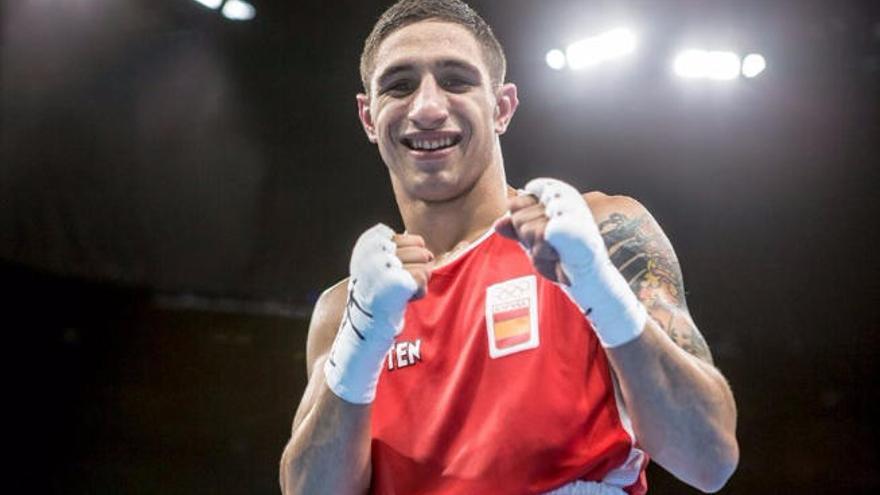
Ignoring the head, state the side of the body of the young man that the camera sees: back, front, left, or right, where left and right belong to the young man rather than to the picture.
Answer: front

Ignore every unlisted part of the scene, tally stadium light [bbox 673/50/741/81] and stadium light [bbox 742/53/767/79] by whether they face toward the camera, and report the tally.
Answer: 2

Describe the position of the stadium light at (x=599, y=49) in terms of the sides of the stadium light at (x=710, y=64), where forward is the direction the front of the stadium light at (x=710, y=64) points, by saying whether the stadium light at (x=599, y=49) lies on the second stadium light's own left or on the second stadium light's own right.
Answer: on the second stadium light's own right

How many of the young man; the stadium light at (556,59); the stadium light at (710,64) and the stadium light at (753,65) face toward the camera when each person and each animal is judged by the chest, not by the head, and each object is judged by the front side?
4

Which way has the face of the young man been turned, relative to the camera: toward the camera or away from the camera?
toward the camera

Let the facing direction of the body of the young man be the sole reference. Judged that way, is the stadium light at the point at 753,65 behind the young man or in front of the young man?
behind

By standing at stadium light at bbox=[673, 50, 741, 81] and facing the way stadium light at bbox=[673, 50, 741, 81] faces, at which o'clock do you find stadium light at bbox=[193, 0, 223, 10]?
stadium light at bbox=[193, 0, 223, 10] is roughly at 2 o'clock from stadium light at bbox=[673, 50, 741, 81].

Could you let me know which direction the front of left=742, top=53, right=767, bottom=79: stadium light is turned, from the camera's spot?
facing the viewer

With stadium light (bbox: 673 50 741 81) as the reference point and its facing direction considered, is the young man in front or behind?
in front

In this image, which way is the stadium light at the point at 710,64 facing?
toward the camera

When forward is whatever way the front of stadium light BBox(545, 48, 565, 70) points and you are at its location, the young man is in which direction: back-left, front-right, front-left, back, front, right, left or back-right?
front

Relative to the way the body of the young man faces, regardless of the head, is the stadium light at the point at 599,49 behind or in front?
behind

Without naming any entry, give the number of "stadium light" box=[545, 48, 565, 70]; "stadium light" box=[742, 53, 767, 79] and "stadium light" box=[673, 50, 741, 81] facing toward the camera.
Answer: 3

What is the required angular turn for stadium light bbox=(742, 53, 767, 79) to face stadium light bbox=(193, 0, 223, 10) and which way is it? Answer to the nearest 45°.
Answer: approximately 45° to its right

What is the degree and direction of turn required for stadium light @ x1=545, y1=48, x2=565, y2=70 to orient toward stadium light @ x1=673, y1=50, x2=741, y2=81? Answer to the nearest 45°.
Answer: approximately 90° to its left

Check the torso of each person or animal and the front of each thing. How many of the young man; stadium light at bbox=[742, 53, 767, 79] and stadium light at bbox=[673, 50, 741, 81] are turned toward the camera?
3
